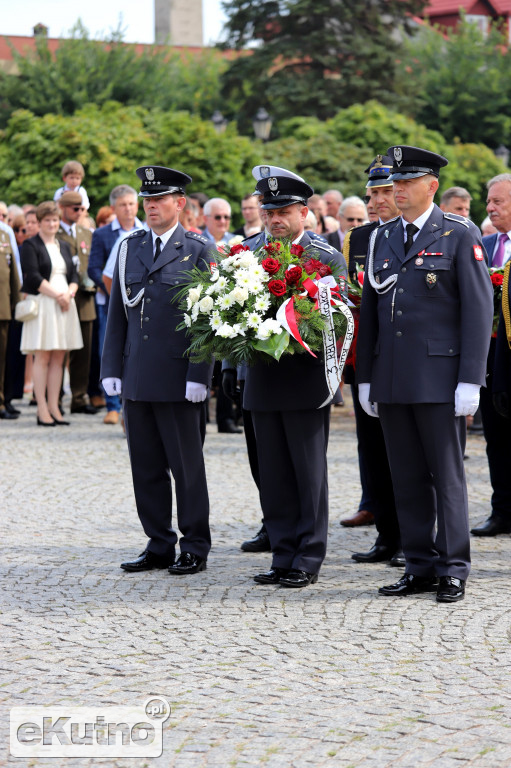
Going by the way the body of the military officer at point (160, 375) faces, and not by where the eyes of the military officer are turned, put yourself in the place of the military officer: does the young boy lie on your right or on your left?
on your right

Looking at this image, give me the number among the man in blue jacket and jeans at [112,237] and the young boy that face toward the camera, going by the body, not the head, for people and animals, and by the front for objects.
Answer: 2

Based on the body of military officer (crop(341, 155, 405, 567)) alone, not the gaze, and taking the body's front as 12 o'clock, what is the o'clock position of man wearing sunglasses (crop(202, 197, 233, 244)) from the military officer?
The man wearing sunglasses is roughly at 4 o'clock from the military officer.

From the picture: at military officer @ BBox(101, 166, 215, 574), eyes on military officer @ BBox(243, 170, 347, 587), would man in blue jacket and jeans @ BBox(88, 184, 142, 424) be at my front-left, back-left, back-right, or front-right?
back-left

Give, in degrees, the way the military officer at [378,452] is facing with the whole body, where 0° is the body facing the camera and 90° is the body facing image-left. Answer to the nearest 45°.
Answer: approximately 45°

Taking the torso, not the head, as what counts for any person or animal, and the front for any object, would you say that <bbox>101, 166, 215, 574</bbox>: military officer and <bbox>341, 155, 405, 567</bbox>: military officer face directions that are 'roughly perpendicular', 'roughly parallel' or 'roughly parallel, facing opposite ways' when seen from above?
roughly parallel

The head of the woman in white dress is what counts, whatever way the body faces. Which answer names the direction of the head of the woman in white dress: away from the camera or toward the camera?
toward the camera

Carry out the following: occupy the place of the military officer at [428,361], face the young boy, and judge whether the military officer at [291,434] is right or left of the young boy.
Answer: left

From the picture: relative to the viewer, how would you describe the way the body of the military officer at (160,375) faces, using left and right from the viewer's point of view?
facing the viewer and to the left of the viewer

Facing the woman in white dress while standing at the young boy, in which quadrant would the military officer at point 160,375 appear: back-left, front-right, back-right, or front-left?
front-left

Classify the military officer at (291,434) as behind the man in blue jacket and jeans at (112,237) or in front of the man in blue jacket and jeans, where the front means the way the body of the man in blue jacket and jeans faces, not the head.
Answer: in front

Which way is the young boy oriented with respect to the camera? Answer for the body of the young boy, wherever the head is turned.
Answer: toward the camera

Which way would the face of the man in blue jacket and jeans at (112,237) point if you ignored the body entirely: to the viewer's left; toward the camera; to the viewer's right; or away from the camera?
toward the camera

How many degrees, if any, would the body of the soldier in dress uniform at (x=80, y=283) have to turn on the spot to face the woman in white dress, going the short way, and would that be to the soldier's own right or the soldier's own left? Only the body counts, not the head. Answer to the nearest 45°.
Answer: approximately 90° to the soldier's own right

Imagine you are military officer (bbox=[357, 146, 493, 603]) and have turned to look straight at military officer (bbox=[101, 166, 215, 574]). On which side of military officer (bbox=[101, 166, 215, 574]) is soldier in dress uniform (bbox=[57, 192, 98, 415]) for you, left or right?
right
